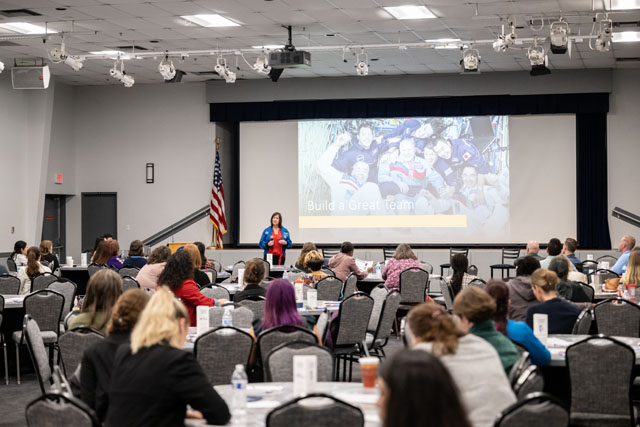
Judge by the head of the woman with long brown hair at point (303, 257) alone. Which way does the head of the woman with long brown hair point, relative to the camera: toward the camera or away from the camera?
away from the camera

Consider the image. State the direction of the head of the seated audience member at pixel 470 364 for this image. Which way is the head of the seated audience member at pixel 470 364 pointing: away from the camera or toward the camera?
away from the camera

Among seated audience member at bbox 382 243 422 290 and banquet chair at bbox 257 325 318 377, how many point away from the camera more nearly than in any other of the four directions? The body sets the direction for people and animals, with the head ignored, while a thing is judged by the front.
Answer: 2

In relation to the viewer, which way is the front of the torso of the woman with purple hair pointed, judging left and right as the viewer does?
facing away from the viewer

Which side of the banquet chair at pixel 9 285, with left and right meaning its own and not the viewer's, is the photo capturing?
back

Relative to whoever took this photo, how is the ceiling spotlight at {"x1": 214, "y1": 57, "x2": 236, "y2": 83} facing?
facing away from the viewer and to the right of the viewer

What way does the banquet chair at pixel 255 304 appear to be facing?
away from the camera

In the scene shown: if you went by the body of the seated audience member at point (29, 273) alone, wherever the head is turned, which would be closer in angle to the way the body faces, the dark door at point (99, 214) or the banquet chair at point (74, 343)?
the dark door

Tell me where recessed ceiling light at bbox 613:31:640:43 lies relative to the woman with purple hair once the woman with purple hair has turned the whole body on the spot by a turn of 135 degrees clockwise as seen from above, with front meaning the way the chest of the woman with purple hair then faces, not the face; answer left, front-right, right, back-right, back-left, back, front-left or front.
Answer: left

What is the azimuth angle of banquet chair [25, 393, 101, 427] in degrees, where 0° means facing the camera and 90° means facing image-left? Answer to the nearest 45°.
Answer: approximately 225°

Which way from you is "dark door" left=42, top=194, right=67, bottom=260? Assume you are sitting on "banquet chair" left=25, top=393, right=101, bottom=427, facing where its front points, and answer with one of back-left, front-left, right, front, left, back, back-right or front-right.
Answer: front-left

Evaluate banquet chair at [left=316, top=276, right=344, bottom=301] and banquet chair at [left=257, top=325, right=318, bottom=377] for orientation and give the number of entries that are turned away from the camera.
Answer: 2

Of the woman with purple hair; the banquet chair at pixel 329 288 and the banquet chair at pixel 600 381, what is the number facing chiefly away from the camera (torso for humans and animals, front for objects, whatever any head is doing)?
3

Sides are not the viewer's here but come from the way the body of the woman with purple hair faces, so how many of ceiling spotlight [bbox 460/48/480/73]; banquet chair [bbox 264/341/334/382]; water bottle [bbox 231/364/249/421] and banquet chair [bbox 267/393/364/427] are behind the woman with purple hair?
3

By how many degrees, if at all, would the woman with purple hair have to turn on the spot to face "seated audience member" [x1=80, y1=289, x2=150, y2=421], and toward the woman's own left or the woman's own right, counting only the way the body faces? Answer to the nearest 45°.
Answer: approximately 135° to the woman's own left

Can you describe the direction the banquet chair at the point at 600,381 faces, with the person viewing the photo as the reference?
facing away from the viewer

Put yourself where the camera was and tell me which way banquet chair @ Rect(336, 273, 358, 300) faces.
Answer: facing away from the viewer and to the left of the viewer

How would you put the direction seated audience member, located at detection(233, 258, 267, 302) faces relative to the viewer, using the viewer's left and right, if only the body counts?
facing away from the viewer

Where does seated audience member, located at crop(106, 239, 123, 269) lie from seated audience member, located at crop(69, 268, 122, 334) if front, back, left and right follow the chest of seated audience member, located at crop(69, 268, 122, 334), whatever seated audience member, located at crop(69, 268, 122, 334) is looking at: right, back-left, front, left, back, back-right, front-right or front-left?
front-left

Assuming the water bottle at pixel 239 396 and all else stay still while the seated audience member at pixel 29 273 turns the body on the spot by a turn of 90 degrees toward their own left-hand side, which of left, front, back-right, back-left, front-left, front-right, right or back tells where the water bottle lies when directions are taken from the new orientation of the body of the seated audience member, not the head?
back-left
